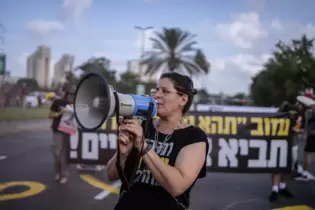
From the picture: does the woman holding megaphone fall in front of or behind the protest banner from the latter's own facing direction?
in front

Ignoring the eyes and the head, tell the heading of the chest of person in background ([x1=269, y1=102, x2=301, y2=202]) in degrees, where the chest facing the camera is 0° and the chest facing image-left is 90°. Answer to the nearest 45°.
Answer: approximately 0°

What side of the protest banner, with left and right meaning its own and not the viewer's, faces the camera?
front

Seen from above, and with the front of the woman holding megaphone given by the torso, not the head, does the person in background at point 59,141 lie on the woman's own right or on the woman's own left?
on the woman's own right

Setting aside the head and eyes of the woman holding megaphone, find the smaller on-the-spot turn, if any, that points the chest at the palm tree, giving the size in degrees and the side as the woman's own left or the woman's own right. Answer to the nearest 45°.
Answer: approximately 135° to the woman's own right

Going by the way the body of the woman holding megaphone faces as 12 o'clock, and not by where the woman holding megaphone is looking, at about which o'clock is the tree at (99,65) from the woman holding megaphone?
The tree is roughly at 4 o'clock from the woman holding megaphone.
